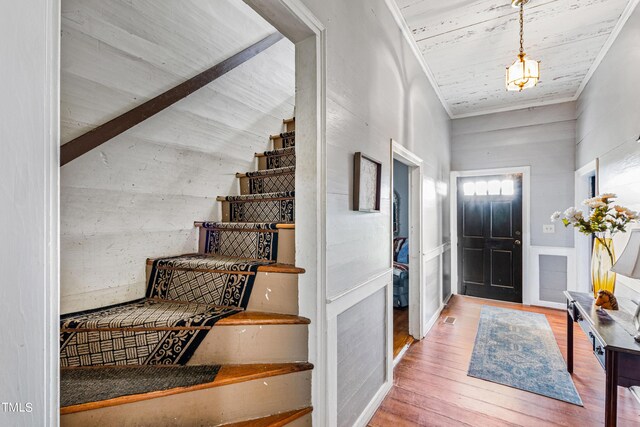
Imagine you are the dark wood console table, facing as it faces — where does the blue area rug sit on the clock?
The blue area rug is roughly at 2 o'clock from the dark wood console table.

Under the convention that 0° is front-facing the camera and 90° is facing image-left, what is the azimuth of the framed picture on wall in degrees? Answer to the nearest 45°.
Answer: approximately 315°

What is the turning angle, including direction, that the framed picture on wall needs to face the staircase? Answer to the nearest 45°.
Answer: approximately 90° to its right

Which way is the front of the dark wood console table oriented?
to the viewer's left

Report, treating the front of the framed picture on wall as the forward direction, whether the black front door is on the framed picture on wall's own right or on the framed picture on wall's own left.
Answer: on the framed picture on wall's own left

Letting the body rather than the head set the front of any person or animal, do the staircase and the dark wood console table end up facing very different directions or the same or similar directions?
very different directions

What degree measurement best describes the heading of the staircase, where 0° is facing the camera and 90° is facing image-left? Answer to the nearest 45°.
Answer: approximately 0°

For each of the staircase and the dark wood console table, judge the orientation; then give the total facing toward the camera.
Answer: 1
